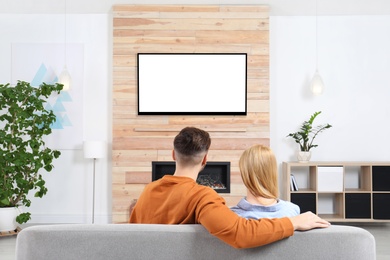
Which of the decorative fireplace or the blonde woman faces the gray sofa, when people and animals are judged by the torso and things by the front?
the decorative fireplace

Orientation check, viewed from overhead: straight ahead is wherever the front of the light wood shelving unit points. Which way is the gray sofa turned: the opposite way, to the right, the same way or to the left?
the opposite way

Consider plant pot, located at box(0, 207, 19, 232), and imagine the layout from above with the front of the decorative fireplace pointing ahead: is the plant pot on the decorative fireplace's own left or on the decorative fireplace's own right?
on the decorative fireplace's own right

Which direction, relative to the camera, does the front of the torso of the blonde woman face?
away from the camera

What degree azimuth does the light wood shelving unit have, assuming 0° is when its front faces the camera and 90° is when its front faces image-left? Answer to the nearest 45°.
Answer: approximately 0°

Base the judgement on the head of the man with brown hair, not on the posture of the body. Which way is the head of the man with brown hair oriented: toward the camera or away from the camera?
away from the camera

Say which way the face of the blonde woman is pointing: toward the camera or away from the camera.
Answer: away from the camera

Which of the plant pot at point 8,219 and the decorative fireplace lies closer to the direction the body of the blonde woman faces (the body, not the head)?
the decorative fireplace

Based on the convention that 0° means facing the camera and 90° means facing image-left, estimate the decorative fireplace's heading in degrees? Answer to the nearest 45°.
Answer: approximately 0°

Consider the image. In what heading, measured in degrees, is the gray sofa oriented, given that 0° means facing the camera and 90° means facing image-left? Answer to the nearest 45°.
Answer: approximately 180°

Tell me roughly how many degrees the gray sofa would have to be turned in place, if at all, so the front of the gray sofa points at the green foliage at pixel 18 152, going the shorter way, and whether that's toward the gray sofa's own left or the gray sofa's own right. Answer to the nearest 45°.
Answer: approximately 45° to the gray sofa's own left
